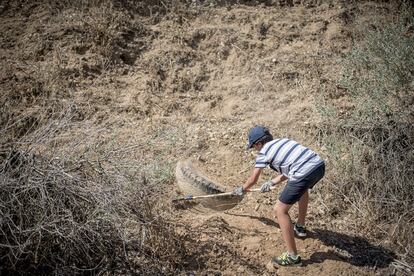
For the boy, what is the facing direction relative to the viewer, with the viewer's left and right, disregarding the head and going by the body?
facing to the left of the viewer

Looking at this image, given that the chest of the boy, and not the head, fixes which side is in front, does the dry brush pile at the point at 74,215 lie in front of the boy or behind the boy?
in front
